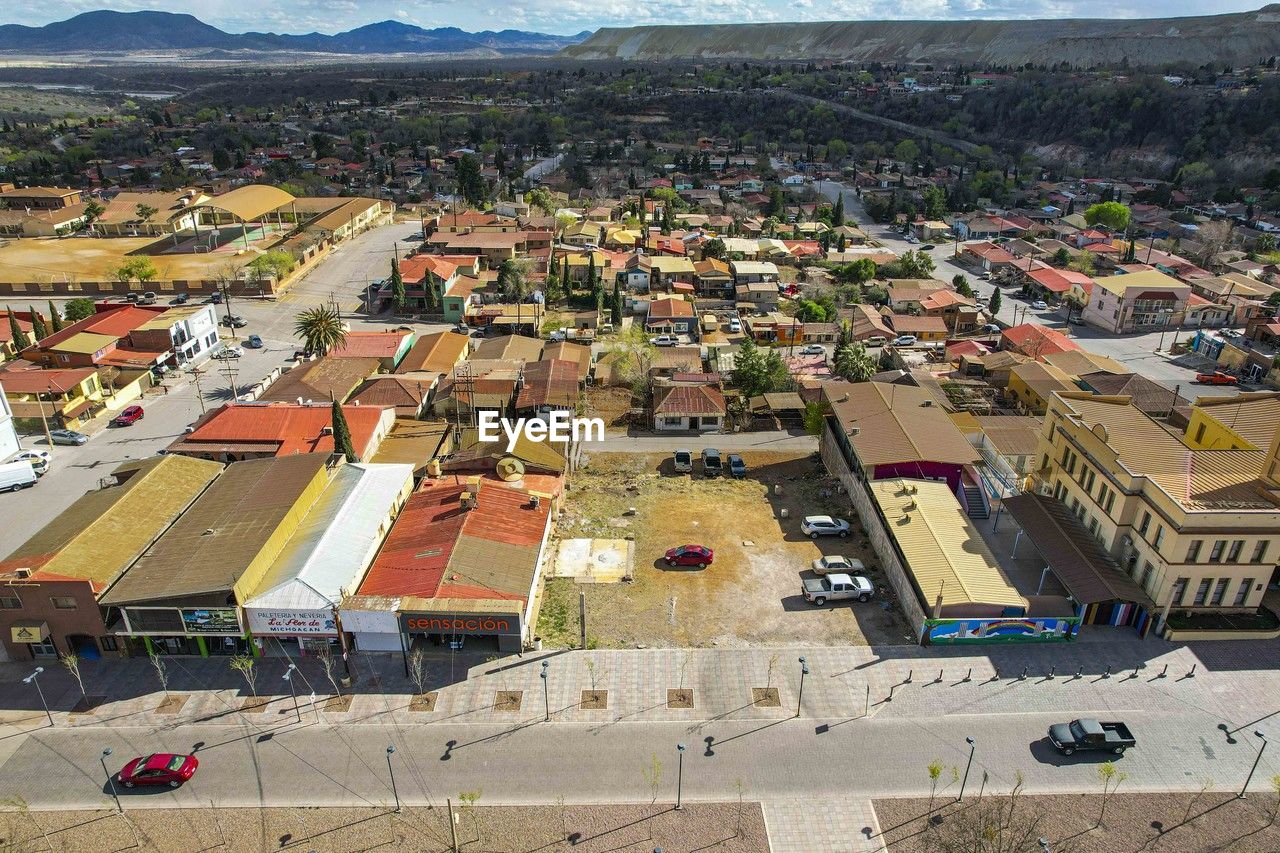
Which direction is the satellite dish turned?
toward the camera

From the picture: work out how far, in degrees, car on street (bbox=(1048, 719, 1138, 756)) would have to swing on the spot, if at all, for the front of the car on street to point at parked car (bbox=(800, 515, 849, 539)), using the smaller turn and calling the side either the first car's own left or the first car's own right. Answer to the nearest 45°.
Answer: approximately 45° to the first car's own right

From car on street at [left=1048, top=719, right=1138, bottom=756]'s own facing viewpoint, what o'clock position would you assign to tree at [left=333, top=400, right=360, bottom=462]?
The tree is roughly at 12 o'clock from the car on street.

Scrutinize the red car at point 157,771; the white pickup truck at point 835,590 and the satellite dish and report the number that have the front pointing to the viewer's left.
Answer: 1

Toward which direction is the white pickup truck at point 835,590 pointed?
to the viewer's right

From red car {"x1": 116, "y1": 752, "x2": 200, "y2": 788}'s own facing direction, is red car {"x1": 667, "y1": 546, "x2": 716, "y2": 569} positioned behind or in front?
behind

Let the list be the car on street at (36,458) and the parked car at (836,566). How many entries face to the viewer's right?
1

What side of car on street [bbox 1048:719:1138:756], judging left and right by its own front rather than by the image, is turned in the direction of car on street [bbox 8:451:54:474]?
front

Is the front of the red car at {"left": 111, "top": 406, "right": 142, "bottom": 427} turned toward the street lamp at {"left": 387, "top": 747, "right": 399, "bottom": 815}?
no

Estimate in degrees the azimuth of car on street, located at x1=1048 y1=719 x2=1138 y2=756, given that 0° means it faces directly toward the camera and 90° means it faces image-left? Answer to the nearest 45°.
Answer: approximately 90°

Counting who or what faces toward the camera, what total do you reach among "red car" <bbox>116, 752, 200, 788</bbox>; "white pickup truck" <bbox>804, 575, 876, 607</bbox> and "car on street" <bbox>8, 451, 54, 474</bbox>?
0

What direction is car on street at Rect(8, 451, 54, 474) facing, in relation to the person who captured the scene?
facing to the left of the viewer

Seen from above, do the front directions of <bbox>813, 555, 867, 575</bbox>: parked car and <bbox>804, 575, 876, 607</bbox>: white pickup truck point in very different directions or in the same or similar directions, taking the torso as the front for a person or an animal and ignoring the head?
same or similar directions

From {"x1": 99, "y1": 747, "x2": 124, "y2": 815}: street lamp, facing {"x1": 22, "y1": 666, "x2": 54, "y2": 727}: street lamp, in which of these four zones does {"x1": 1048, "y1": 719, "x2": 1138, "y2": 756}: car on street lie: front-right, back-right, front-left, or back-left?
back-right
